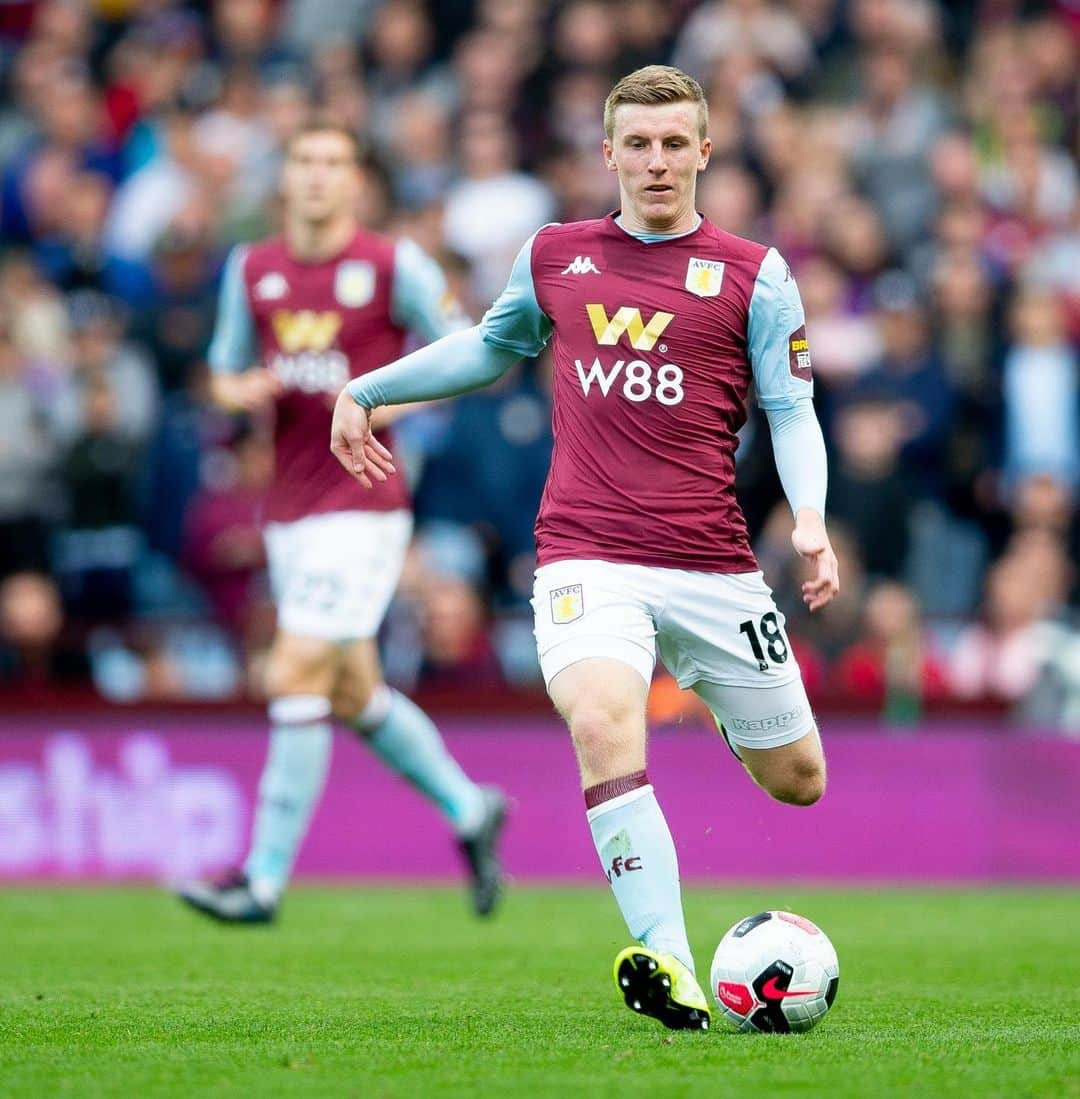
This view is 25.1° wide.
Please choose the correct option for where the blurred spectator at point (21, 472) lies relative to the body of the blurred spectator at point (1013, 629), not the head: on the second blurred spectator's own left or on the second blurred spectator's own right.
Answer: on the second blurred spectator's own right

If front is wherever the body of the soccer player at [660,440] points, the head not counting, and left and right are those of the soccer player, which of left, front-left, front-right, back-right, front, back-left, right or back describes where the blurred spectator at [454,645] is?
back

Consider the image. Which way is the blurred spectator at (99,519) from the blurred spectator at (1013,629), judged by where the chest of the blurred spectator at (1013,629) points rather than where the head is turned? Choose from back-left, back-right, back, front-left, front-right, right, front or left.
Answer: right

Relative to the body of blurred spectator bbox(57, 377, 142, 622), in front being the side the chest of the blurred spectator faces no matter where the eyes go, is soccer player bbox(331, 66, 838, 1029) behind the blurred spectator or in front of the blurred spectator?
in front

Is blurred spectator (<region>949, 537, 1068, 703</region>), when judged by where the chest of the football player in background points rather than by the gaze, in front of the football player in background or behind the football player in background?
behind

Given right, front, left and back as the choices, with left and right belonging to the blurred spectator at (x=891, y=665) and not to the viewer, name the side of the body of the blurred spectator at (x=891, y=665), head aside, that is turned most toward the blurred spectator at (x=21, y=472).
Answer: right
